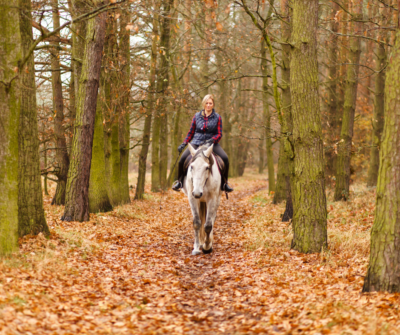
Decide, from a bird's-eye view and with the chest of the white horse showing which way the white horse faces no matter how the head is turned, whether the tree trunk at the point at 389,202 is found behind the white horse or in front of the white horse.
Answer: in front

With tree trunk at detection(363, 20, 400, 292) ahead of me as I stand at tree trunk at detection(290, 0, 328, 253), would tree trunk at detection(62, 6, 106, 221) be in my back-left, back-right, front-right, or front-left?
back-right

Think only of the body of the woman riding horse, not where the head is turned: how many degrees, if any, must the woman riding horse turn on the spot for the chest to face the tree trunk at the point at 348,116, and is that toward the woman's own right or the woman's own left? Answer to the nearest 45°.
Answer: approximately 135° to the woman's own left

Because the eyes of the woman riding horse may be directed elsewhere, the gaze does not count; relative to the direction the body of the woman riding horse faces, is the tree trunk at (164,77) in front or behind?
behind

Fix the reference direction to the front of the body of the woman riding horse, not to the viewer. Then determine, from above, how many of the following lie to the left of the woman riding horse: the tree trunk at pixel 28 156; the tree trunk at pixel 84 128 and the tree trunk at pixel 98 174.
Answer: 0

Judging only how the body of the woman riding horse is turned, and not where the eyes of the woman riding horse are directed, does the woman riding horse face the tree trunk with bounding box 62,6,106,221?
no

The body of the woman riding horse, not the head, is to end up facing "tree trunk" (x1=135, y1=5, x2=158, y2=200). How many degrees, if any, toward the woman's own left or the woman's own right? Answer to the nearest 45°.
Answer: approximately 180°

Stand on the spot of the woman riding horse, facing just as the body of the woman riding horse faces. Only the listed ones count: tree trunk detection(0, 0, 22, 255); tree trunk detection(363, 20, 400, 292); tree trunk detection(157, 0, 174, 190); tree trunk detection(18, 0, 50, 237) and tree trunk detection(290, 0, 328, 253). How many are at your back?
1

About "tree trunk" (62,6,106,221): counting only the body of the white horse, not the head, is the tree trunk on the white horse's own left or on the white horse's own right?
on the white horse's own right

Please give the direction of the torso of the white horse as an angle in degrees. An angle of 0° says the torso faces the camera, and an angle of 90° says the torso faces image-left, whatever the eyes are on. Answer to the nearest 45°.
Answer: approximately 0°

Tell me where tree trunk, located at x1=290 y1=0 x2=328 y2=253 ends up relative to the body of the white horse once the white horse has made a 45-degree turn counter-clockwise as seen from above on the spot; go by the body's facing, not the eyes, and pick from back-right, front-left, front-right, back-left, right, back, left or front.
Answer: front

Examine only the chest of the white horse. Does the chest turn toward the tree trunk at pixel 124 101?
no

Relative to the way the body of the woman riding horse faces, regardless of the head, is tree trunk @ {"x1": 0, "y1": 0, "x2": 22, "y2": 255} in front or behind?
in front

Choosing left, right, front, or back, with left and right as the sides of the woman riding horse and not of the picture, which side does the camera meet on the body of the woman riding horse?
front
